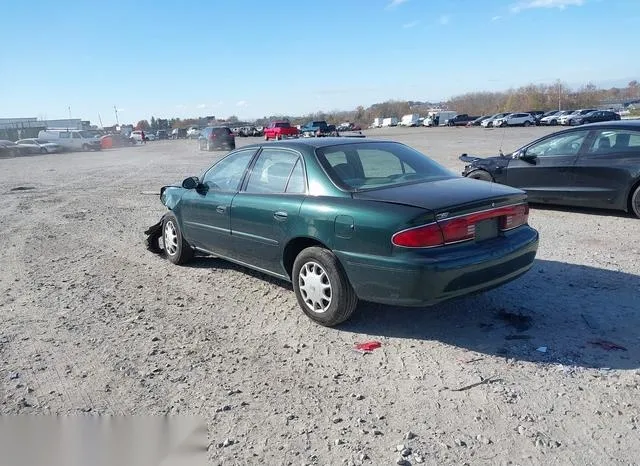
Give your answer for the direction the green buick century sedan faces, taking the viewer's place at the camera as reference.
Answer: facing away from the viewer and to the left of the viewer

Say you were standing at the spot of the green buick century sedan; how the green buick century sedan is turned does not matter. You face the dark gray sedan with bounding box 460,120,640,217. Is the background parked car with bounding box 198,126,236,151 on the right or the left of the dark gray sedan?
left

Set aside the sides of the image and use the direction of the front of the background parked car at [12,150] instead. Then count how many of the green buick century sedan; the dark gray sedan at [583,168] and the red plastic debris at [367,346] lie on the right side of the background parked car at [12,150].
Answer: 3

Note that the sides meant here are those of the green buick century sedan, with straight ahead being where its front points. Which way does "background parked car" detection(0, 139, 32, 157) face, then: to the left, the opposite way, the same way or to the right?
to the right

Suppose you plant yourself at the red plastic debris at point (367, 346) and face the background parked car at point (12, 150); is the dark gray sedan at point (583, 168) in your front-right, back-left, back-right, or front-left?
front-right

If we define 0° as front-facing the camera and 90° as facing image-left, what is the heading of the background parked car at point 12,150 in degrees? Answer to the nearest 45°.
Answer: approximately 270°

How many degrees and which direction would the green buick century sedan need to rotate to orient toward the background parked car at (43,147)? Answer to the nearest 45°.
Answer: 0° — it already faces it

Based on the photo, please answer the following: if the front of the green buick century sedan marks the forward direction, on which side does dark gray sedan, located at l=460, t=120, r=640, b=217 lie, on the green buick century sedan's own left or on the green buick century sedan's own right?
on the green buick century sedan's own right

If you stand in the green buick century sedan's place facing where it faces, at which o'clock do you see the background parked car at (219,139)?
The background parked car is roughly at 1 o'clock from the green buick century sedan.

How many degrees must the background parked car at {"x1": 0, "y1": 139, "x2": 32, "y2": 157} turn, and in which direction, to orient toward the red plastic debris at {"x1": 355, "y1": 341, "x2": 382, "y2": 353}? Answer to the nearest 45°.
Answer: approximately 90° to its right
